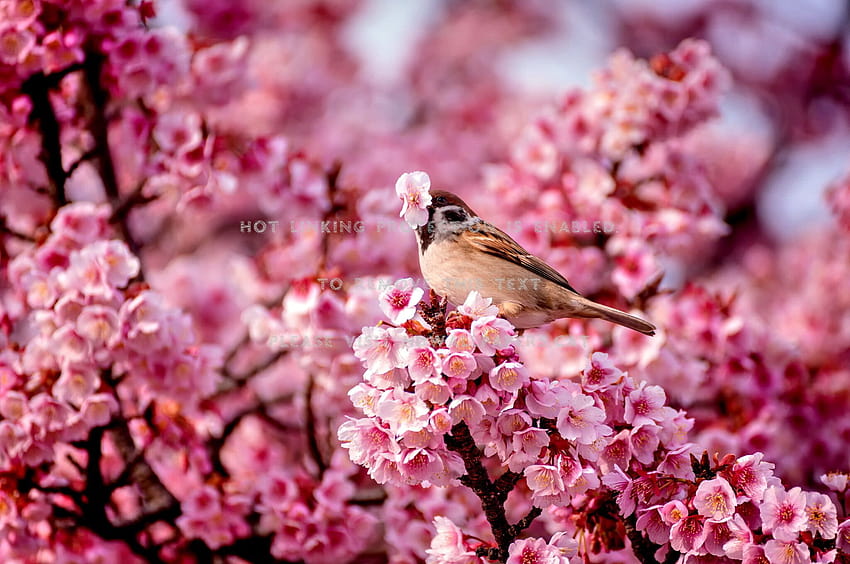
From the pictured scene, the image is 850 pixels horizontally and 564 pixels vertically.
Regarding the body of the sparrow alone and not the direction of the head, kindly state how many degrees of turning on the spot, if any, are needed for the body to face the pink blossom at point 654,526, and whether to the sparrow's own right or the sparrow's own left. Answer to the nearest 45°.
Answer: approximately 135° to the sparrow's own left

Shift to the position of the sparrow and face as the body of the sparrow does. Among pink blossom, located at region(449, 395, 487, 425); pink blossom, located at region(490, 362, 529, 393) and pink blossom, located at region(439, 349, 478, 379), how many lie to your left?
3

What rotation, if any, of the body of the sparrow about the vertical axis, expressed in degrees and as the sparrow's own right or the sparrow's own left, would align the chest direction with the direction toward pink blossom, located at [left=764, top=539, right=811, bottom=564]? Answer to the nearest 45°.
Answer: approximately 135° to the sparrow's own left

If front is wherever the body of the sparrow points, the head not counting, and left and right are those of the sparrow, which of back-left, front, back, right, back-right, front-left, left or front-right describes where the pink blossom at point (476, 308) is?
left

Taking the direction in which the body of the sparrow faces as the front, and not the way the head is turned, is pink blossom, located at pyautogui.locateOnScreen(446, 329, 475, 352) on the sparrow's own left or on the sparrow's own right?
on the sparrow's own left

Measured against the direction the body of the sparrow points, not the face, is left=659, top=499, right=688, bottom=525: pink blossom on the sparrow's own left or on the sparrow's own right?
on the sparrow's own left

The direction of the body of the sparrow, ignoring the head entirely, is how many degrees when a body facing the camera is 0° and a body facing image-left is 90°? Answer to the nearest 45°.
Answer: approximately 90°

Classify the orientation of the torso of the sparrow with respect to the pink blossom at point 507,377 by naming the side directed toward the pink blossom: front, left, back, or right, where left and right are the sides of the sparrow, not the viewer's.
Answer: left
